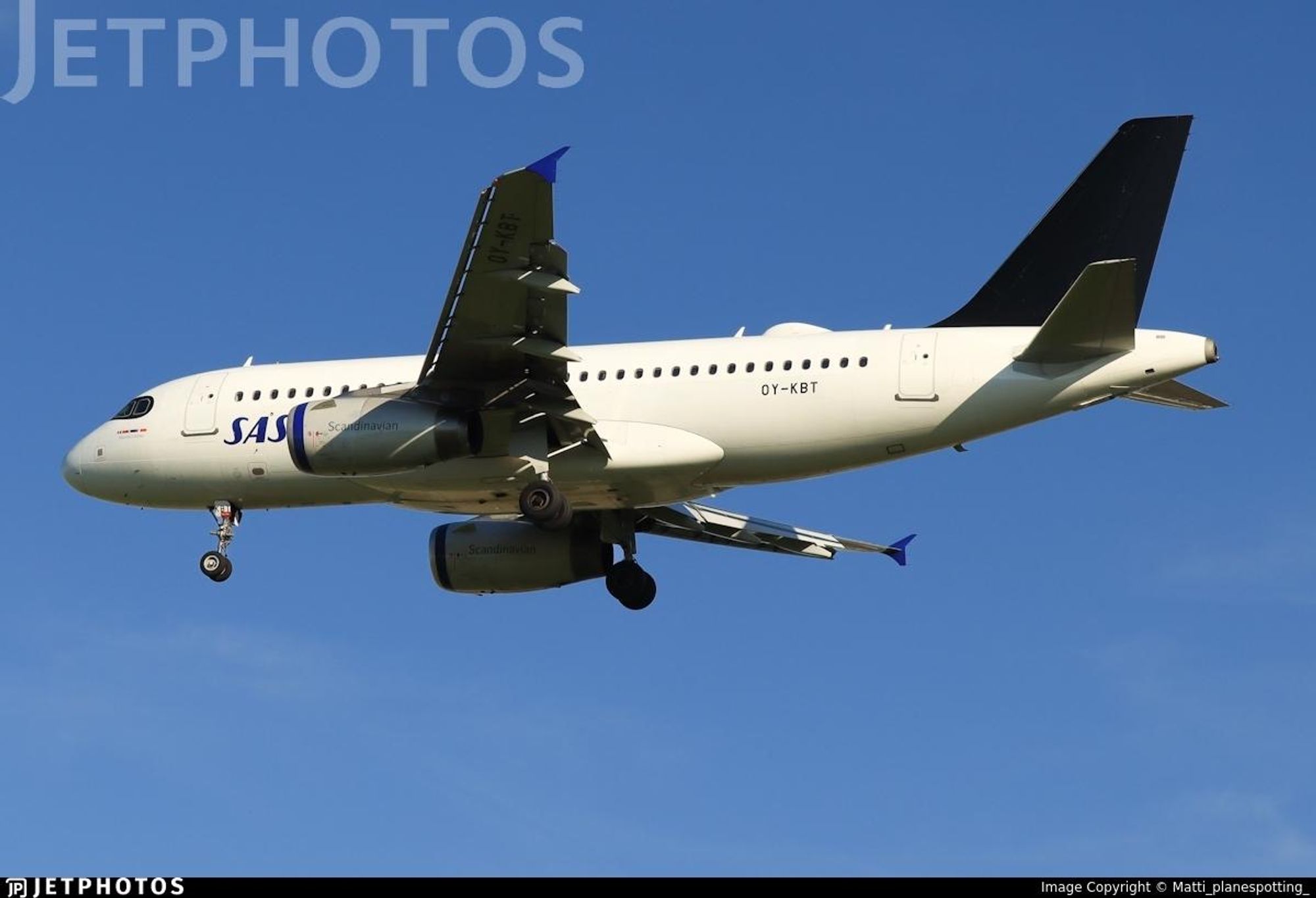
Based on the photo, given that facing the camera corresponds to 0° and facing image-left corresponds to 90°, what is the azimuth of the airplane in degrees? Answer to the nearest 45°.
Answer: approximately 90°
